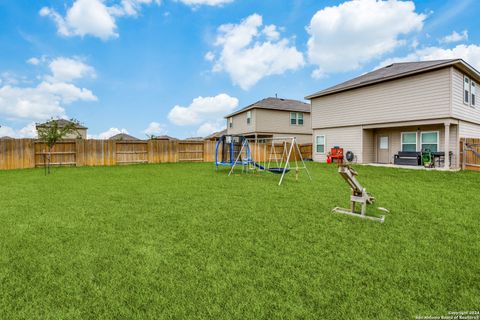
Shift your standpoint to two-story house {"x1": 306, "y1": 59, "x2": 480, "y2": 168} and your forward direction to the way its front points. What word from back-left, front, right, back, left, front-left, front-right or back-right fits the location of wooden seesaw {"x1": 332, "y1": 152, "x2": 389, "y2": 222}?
back-right

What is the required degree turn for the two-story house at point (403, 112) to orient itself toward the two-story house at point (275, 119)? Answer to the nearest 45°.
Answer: approximately 90° to its left

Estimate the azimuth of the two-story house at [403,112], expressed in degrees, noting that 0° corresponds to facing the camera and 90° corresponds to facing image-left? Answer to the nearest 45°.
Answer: approximately 225°
